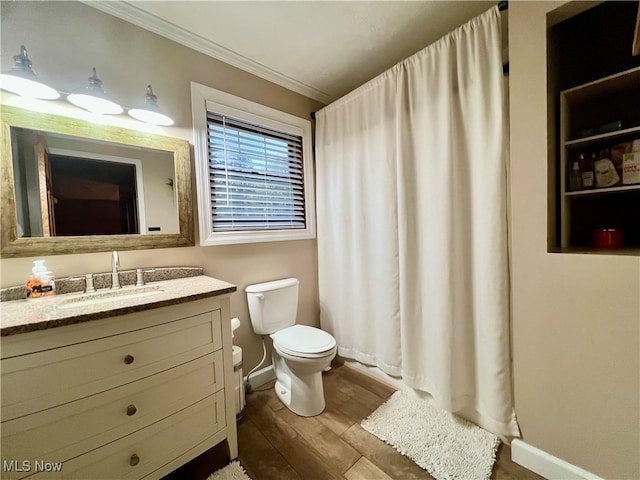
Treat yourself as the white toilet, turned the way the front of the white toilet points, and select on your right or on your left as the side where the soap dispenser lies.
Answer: on your right

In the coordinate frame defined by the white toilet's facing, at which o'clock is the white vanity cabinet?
The white vanity cabinet is roughly at 3 o'clock from the white toilet.

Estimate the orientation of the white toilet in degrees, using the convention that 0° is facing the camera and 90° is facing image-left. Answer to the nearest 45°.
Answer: approximately 315°

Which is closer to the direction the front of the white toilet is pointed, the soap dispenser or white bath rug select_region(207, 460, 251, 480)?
the white bath rug

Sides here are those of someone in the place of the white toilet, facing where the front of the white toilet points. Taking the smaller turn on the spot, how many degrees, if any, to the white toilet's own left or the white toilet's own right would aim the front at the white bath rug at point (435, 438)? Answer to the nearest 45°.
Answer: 0° — it already faces it

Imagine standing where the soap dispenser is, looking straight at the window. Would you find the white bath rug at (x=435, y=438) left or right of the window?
right
